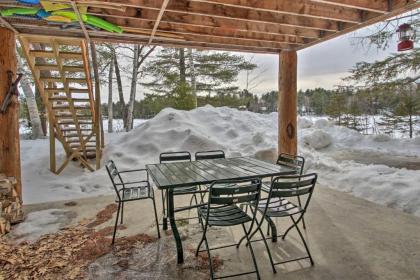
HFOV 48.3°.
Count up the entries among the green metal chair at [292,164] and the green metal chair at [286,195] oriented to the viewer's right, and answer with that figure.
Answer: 0

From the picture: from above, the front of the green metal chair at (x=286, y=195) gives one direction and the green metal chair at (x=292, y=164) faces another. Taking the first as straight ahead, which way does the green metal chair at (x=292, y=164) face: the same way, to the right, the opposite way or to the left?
to the left

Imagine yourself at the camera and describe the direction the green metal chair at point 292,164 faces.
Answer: facing the viewer and to the left of the viewer

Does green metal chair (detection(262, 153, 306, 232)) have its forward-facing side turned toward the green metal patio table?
yes

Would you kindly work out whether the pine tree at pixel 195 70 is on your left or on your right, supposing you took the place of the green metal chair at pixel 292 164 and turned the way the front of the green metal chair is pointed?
on your right

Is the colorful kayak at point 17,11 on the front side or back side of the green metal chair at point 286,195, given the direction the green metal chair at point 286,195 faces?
on the front side

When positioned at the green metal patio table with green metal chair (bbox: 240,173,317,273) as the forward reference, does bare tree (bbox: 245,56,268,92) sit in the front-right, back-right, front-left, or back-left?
back-left

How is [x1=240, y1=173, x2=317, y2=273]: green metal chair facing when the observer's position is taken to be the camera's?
facing away from the viewer and to the left of the viewer

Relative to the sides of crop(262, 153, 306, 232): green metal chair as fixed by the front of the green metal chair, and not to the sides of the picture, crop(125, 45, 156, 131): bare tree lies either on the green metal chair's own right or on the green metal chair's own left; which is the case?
on the green metal chair's own right

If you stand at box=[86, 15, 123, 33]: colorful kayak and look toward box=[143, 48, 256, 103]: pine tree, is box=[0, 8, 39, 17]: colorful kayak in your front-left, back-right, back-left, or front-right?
back-left
